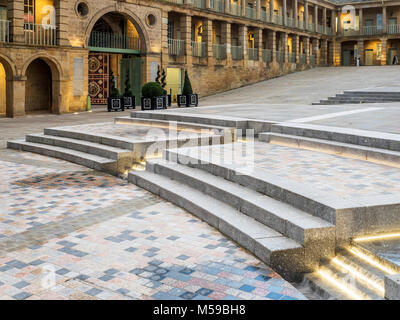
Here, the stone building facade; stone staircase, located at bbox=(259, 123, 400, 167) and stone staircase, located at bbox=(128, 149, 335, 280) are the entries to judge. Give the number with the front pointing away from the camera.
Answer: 0

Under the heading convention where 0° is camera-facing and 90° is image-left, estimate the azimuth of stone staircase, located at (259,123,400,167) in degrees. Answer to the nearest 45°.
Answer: approximately 45°

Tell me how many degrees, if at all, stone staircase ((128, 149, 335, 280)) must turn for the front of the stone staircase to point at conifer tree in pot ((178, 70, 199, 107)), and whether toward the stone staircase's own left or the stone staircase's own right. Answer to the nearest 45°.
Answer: approximately 135° to the stone staircase's own right

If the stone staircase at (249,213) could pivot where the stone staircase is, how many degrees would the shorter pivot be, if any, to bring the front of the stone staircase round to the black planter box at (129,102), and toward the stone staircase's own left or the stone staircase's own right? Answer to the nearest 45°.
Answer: approximately 135° to the stone staircase's own right

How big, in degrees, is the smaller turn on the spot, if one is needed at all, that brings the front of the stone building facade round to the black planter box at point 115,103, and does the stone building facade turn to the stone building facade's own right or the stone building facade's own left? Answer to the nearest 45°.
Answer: approximately 45° to the stone building facade's own right

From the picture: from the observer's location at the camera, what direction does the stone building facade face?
facing the viewer and to the right of the viewer

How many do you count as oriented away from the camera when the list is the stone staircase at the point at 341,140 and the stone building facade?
0

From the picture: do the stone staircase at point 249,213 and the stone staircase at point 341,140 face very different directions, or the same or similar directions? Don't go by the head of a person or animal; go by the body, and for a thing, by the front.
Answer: same or similar directions

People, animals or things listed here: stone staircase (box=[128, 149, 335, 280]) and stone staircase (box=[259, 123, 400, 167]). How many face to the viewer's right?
0

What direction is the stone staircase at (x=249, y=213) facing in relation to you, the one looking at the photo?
facing the viewer and to the left of the viewer

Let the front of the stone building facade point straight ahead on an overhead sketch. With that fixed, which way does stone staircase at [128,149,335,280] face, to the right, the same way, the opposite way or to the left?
to the right

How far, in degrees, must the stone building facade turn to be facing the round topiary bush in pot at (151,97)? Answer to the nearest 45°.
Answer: approximately 45° to its right
